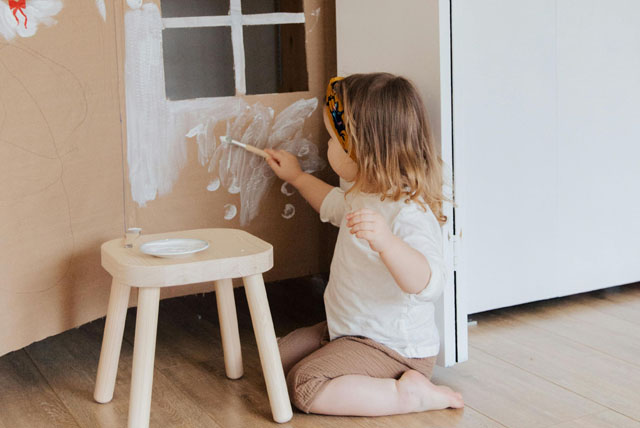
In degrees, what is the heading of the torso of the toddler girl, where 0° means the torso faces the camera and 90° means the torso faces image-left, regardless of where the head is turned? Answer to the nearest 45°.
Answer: approximately 90°

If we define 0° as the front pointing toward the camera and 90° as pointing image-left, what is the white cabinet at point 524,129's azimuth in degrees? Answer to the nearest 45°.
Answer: approximately 45°

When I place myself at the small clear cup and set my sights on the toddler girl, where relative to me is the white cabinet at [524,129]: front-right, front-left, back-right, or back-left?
front-left

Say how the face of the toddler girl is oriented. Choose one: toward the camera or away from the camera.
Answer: away from the camera
